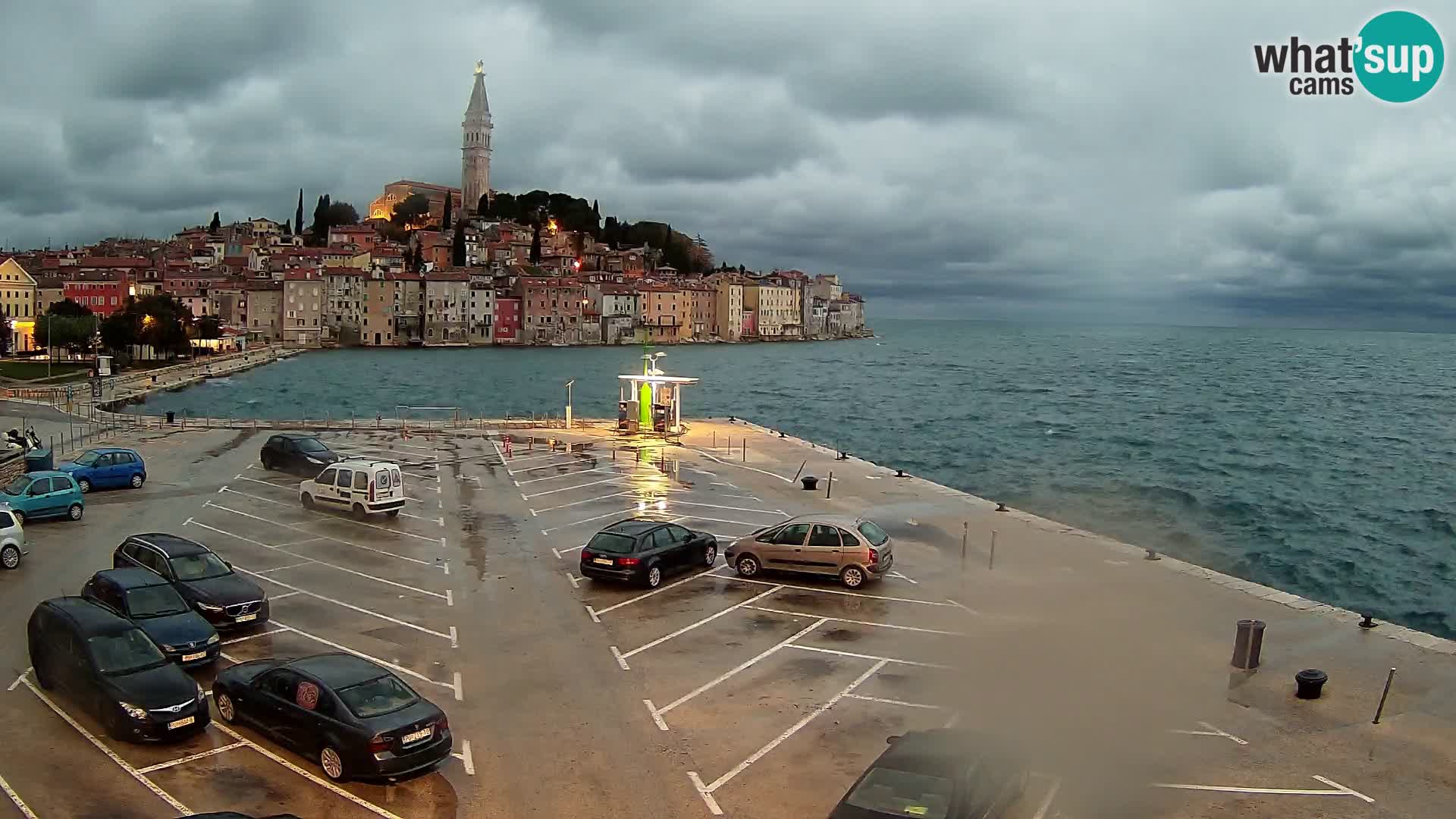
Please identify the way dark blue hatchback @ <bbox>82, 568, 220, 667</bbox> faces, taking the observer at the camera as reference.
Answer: facing the viewer and to the right of the viewer

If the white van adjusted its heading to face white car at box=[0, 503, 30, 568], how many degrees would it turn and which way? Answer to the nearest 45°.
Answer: approximately 90° to its left

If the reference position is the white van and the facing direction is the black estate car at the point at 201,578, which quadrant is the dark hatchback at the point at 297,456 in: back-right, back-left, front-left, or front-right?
back-right

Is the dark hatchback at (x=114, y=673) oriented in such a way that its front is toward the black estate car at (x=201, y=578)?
no

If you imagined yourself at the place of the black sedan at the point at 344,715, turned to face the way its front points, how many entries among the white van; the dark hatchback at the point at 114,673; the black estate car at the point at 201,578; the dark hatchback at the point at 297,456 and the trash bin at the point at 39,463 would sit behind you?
0

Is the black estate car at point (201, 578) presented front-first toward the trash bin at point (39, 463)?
no

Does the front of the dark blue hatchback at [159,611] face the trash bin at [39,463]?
no

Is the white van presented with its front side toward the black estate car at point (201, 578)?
no

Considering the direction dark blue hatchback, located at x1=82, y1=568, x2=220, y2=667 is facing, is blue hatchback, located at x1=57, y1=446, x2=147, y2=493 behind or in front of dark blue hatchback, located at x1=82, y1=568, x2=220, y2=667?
behind

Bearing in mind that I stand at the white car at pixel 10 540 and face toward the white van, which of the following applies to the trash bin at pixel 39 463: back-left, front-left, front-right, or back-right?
front-left

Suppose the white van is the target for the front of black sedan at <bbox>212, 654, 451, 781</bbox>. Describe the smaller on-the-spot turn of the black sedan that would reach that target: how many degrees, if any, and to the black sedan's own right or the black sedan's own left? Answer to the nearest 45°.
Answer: approximately 45° to the black sedan's own right

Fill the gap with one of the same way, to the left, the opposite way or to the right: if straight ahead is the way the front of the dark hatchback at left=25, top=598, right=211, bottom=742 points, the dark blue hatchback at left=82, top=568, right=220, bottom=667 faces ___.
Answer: the same way

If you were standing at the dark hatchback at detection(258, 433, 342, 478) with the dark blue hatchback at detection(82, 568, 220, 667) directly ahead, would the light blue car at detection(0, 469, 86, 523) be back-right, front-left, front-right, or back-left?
front-right

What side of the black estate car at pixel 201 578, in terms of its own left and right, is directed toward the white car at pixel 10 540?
back

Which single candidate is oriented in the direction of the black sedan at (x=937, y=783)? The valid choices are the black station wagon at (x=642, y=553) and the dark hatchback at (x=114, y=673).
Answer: the dark hatchback

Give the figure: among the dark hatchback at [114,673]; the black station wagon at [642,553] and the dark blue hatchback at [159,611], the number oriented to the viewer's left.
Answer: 0

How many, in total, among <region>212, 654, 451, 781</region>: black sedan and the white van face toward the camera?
0

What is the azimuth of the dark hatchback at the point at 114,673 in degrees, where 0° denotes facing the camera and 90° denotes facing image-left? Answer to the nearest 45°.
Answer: approximately 315°
